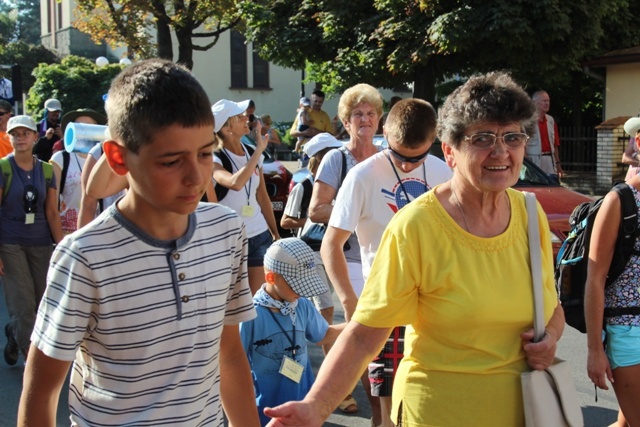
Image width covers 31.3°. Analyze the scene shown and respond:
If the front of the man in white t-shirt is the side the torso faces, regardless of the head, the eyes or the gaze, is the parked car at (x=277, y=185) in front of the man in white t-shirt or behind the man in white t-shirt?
behind

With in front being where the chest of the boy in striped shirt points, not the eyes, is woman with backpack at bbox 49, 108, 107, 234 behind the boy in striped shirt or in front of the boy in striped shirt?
behind

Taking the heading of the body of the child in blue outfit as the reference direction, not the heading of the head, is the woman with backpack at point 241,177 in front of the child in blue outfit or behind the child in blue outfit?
behind

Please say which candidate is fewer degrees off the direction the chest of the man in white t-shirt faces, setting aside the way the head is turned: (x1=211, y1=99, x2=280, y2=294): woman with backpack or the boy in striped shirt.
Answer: the boy in striped shirt

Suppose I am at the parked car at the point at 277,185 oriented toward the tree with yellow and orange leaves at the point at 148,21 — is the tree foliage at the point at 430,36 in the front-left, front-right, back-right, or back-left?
front-right

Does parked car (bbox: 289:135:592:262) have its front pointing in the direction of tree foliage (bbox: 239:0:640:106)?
no

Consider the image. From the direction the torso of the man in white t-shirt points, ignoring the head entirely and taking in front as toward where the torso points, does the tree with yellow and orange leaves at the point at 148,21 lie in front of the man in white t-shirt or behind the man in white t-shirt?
behind

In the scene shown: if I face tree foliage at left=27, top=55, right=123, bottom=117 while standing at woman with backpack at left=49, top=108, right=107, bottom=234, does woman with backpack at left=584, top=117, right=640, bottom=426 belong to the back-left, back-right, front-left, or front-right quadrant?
back-right

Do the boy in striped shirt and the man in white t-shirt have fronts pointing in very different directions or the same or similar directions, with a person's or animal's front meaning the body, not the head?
same or similar directions

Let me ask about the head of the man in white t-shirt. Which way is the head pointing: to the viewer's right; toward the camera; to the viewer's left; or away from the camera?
toward the camera

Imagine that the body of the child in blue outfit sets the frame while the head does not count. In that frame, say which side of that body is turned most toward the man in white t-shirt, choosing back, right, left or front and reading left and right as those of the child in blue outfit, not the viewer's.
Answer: left

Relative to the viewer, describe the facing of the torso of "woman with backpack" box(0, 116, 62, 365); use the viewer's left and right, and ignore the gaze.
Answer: facing the viewer

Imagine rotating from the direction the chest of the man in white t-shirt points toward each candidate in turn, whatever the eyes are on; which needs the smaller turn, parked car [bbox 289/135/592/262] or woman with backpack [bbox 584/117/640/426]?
the woman with backpack

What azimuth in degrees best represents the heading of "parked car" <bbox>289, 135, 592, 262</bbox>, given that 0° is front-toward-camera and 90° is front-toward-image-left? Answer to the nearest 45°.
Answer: approximately 315°

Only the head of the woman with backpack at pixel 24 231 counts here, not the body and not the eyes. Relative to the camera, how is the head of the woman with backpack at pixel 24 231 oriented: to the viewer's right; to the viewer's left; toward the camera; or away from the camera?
toward the camera
